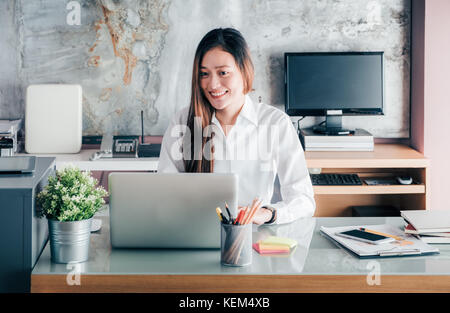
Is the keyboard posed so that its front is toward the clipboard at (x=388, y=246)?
yes

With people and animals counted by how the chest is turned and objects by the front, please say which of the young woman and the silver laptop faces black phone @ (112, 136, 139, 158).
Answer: the silver laptop

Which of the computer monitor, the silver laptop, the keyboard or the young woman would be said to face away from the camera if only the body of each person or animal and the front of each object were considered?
the silver laptop

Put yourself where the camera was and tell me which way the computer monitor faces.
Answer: facing the viewer

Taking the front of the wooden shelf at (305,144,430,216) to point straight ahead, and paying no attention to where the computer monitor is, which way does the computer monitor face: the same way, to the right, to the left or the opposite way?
the same way

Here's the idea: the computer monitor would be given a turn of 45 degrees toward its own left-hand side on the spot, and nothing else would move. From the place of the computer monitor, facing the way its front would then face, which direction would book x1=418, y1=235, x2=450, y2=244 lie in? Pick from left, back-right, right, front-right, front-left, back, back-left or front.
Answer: front-right

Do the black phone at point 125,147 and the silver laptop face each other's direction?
yes

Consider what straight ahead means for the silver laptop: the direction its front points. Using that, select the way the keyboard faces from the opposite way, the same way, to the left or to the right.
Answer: the opposite way

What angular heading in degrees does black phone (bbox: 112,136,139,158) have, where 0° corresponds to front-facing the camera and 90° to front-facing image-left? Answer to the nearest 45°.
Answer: approximately 0°

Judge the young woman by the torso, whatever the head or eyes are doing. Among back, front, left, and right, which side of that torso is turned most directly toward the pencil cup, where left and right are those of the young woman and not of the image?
front

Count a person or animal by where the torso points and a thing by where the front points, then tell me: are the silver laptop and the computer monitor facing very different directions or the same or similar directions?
very different directions

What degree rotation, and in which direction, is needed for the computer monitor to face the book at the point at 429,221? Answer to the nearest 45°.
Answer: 0° — it already faces it

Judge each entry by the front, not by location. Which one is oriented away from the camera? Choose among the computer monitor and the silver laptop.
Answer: the silver laptop

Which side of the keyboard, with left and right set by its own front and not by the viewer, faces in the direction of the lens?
front

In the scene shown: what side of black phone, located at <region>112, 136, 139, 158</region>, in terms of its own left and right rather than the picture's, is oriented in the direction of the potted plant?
front
